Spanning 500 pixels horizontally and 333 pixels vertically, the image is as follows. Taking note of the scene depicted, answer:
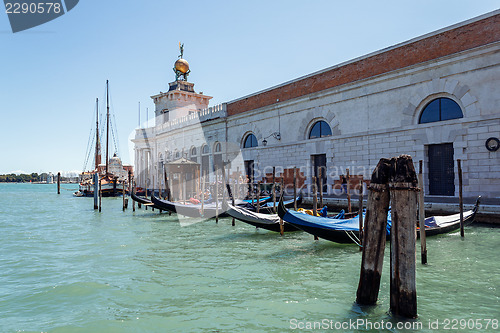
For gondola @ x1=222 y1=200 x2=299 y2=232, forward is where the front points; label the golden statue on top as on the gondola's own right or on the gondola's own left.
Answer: on the gondola's own right

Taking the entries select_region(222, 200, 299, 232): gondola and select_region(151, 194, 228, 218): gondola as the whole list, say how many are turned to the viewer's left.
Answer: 2

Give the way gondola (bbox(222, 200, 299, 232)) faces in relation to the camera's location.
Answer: facing to the left of the viewer

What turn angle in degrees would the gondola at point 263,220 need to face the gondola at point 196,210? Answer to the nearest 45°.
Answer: approximately 45° to its right

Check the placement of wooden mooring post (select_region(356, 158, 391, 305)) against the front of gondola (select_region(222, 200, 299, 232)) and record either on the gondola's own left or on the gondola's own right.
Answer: on the gondola's own left

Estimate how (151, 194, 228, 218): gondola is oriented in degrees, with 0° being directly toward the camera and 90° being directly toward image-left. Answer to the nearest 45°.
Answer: approximately 90°

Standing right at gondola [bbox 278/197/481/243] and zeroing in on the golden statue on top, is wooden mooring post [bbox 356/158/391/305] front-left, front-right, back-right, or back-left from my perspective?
back-left
